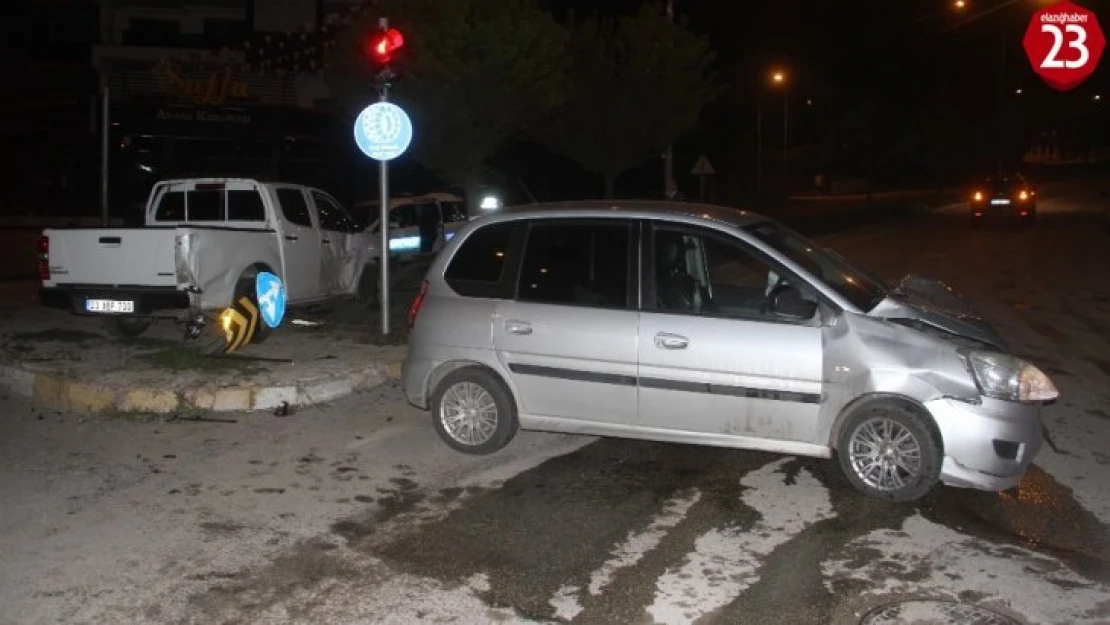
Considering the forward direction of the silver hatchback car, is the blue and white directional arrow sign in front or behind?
behind

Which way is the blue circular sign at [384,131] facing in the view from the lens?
facing the viewer

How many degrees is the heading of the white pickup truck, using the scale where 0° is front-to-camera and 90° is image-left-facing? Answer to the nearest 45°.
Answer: approximately 225°

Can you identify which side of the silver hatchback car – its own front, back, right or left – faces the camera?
right

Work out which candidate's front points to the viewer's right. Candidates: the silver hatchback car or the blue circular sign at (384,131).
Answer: the silver hatchback car

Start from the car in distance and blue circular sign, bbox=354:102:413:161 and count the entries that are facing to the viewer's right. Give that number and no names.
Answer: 0

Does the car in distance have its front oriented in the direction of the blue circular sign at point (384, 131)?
no

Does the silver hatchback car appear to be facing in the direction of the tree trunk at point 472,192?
no

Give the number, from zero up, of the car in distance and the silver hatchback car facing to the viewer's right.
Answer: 1
